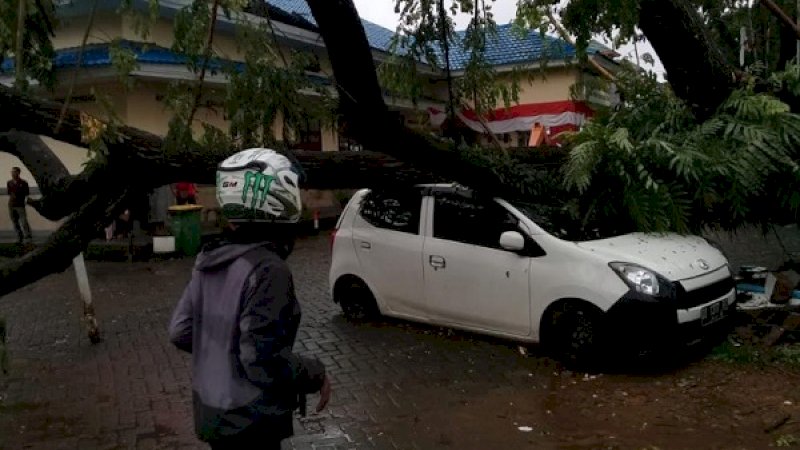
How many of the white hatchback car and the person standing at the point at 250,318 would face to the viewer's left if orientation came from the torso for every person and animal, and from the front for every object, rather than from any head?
0

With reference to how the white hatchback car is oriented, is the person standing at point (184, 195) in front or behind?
behind

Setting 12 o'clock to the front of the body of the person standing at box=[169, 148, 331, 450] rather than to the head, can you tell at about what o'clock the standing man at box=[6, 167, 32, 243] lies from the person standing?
The standing man is roughly at 10 o'clock from the person standing.

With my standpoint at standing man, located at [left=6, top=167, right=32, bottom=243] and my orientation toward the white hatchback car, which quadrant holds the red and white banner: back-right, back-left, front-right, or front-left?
front-left

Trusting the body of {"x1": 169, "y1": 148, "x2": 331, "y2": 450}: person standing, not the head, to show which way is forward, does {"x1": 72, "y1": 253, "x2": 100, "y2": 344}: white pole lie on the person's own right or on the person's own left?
on the person's own left

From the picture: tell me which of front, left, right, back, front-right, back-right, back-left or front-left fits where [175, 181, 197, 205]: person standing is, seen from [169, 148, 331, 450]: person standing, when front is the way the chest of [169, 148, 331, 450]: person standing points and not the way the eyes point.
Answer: front-left

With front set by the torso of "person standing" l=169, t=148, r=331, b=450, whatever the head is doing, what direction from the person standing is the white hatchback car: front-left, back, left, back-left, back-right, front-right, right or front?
front

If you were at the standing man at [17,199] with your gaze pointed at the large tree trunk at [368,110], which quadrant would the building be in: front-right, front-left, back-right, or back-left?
front-left

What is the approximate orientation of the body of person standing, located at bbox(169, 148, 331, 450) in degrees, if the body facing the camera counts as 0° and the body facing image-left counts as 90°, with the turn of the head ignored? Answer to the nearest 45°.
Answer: approximately 225°

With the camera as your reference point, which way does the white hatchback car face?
facing the viewer and to the right of the viewer

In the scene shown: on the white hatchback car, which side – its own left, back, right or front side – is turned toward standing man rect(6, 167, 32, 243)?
back

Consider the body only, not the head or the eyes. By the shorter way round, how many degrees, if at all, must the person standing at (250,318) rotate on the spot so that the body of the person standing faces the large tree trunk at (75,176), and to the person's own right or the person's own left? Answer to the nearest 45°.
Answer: approximately 45° to the person's own left

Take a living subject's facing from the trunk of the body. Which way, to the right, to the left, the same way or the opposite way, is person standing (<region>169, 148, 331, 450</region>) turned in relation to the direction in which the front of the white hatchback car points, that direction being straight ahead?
to the left

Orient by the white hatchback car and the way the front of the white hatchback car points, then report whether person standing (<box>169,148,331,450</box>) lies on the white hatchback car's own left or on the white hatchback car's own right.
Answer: on the white hatchback car's own right

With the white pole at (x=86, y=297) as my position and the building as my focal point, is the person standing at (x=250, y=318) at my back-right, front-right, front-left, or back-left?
back-right

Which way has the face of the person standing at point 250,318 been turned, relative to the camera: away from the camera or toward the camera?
away from the camera
